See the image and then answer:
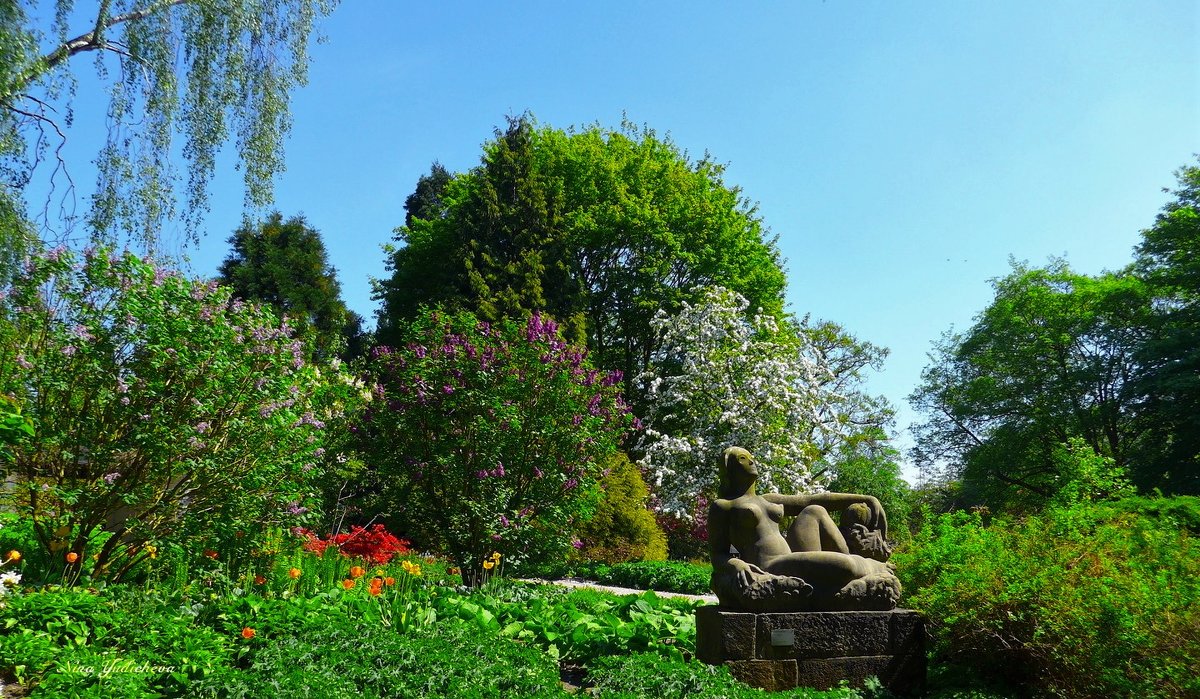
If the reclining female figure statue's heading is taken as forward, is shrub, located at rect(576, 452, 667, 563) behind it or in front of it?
behind

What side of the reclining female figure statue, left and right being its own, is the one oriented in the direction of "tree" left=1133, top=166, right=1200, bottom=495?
left

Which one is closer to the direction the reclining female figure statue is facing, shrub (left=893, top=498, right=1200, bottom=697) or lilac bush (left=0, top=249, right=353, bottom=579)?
the shrub

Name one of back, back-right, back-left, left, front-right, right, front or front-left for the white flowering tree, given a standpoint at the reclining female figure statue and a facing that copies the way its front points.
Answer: back-left

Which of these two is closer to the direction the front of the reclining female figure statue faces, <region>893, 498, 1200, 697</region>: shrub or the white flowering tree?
the shrub

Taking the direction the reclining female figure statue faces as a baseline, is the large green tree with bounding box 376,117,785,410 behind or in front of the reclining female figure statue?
behind

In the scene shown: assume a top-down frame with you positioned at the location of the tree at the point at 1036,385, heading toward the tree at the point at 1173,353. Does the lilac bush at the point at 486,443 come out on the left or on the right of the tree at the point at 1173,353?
right

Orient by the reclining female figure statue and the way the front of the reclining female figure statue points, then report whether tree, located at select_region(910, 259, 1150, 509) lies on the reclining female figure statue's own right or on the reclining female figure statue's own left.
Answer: on the reclining female figure statue's own left

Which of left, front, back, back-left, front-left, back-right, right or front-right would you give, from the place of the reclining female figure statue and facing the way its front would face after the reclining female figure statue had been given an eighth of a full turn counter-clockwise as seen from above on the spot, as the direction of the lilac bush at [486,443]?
back-left

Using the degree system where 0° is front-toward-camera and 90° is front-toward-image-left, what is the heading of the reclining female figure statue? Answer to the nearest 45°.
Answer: approximately 315°
